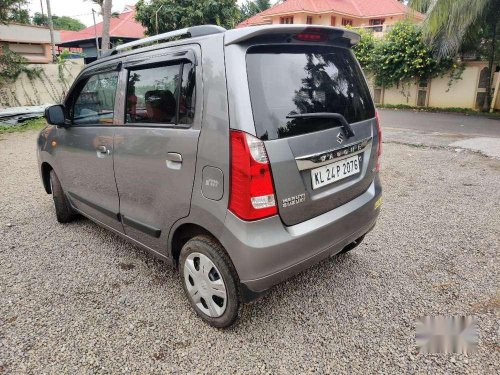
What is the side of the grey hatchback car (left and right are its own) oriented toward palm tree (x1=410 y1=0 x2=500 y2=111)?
right

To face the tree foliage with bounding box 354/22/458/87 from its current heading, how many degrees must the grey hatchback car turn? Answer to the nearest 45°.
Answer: approximately 90° to its right

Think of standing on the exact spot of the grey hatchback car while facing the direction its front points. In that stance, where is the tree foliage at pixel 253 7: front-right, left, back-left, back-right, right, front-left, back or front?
front-right

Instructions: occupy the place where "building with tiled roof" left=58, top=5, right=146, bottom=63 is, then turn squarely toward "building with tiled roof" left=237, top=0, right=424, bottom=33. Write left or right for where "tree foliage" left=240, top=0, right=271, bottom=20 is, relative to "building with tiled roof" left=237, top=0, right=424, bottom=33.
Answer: left

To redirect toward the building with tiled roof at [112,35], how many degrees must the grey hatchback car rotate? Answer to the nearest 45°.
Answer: approximately 45° to its right

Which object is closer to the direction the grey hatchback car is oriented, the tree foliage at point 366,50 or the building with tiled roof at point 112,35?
the building with tiled roof

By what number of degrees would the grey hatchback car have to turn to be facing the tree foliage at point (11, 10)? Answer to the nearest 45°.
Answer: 0° — it already faces it

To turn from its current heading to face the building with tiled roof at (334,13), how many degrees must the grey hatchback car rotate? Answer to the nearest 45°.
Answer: approximately 45° to its right

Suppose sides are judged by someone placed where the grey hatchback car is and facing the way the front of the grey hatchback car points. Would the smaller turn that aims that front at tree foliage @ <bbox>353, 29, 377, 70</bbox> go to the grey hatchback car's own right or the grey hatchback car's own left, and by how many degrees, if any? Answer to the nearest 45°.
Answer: approximately 90° to the grey hatchback car's own right

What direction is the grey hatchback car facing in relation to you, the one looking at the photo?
facing away from the viewer and to the left of the viewer
